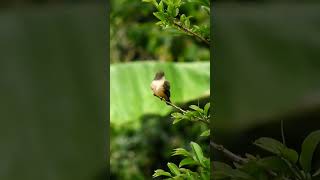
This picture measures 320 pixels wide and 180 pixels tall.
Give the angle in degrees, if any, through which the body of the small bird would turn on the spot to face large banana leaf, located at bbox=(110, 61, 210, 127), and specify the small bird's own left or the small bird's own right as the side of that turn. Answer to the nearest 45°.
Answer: approximately 135° to the small bird's own right

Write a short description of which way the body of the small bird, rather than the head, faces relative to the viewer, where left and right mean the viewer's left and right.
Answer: facing the viewer and to the left of the viewer
